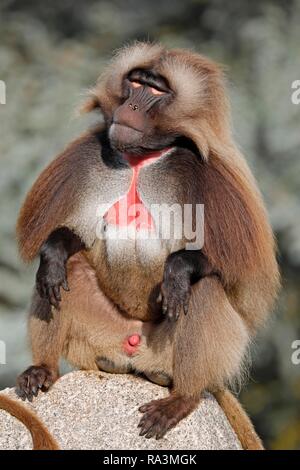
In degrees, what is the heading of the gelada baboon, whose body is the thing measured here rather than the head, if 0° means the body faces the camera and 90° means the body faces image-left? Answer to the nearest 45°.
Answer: approximately 45°
